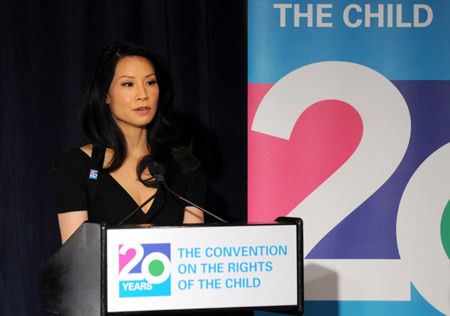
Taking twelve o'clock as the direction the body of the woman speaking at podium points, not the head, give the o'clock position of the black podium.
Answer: The black podium is roughly at 1 o'clock from the woman speaking at podium.

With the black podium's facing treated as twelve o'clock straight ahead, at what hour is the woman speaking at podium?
The woman speaking at podium is roughly at 7 o'clock from the black podium.

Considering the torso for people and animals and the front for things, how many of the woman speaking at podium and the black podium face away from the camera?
0

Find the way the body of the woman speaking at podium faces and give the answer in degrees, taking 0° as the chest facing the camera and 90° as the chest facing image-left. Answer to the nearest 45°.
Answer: approximately 315°

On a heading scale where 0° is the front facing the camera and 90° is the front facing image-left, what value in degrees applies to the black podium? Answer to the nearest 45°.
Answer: approximately 315°
